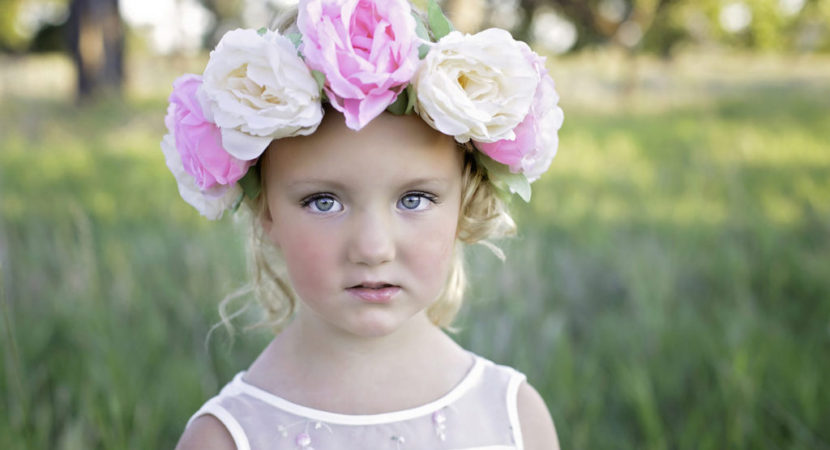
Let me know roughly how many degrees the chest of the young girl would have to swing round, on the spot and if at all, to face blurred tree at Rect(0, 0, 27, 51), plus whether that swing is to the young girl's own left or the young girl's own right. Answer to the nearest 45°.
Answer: approximately 135° to the young girl's own right

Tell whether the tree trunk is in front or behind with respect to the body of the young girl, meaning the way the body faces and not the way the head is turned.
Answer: behind

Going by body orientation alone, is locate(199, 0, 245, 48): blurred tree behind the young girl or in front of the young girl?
behind

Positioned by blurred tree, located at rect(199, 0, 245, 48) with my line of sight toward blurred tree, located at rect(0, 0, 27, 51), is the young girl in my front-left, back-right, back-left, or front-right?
back-left

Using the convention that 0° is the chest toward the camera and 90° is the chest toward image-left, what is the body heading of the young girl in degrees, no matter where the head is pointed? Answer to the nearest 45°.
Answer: approximately 0°
